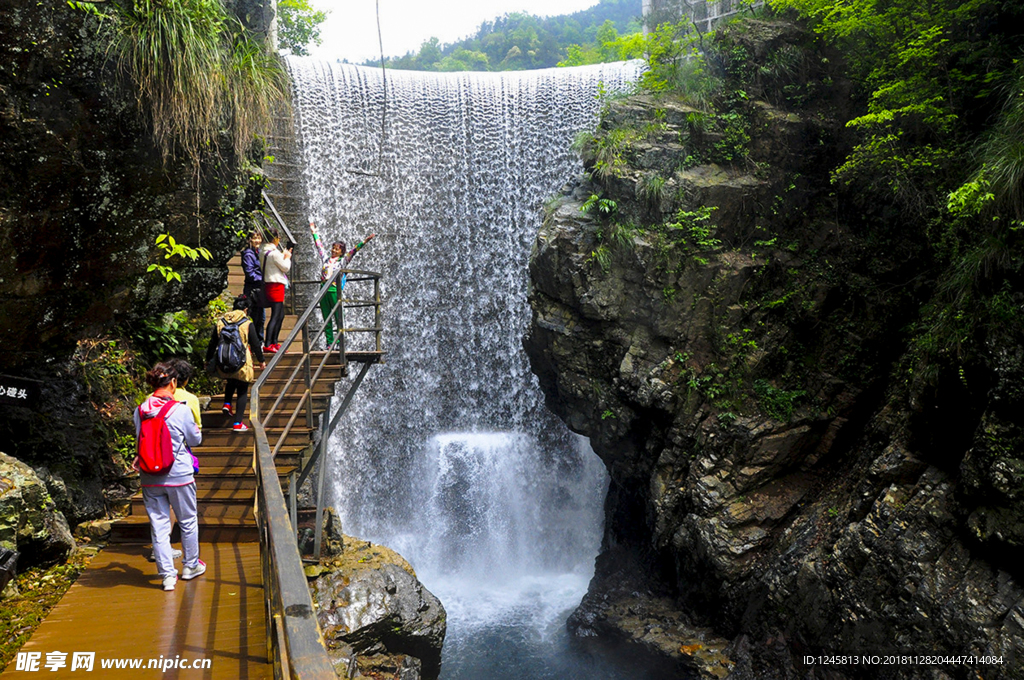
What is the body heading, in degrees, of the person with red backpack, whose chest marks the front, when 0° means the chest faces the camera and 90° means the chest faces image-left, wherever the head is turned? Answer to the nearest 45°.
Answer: approximately 225°

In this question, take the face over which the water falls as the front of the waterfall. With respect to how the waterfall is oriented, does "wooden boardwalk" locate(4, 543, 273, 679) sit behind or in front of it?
in front

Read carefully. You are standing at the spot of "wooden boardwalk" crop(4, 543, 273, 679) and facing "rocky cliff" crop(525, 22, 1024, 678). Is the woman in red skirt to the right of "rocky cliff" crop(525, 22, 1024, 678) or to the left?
left

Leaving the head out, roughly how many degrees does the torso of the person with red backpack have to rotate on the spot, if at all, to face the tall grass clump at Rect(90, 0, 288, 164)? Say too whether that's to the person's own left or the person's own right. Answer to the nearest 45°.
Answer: approximately 45° to the person's own left

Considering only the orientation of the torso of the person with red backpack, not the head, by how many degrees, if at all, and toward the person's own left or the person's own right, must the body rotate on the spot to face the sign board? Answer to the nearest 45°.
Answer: approximately 45° to the person's own left

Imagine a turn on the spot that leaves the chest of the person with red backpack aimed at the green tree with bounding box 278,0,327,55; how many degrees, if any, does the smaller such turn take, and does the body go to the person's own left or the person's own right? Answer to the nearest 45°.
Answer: approximately 45° to the person's own left

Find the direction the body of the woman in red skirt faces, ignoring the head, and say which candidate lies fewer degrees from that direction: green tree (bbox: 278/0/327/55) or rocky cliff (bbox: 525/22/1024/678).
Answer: the rocky cliff
